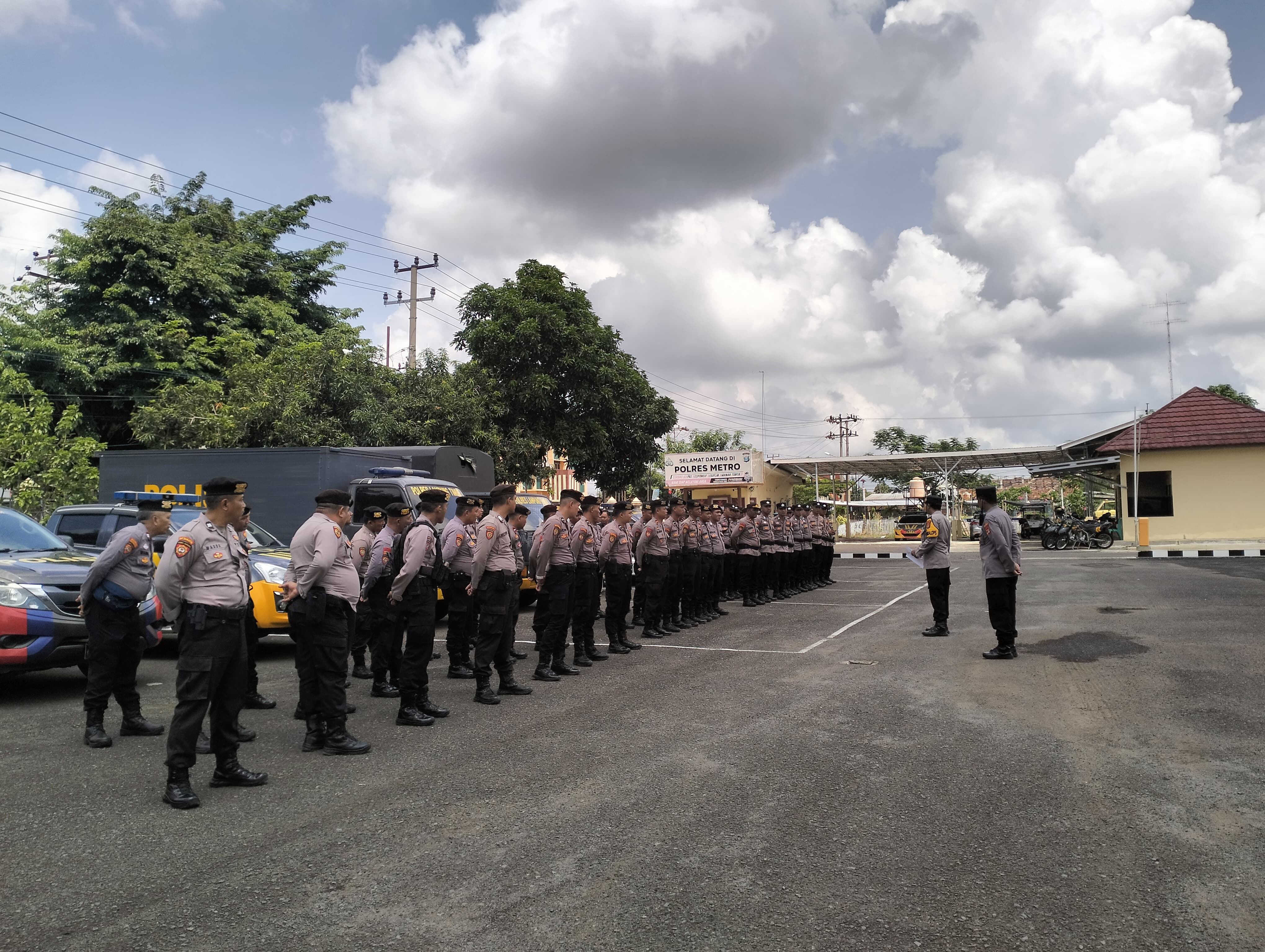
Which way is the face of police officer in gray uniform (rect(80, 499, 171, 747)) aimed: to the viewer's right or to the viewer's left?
to the viewer's right

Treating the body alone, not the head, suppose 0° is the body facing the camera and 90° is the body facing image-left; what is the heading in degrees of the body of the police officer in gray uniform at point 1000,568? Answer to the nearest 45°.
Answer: approximately 90°

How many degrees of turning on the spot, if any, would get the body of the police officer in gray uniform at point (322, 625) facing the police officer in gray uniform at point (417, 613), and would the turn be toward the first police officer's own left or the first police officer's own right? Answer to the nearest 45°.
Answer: approximately 45° to the first police officer's own left

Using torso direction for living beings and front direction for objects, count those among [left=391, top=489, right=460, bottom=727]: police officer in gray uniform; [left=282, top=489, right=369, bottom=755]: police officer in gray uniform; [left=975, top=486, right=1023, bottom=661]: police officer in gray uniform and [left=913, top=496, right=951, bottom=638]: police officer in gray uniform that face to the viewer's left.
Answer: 2

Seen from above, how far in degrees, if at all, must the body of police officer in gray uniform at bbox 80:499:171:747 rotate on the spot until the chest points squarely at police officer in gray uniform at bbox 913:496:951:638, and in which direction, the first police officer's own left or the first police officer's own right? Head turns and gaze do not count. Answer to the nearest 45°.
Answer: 0° — they already face them

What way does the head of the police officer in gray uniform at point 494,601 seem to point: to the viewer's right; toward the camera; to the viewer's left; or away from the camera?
to the viewer's right

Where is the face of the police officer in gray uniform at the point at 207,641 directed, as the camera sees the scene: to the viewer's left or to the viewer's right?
to the viewer's right

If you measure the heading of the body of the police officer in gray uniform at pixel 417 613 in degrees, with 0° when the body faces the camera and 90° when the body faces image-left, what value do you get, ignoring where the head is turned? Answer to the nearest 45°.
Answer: approximately 270°

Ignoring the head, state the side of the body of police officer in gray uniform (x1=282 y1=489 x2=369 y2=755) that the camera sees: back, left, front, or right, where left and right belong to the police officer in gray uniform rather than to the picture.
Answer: right

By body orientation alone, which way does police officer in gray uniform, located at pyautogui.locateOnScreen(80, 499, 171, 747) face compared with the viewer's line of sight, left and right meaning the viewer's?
facing to the right of the viewer

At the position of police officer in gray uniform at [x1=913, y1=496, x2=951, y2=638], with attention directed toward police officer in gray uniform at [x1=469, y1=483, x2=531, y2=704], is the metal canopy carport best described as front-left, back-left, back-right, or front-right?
back-right

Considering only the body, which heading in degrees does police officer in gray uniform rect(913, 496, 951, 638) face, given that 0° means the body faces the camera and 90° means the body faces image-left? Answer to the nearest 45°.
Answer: approximately 90°

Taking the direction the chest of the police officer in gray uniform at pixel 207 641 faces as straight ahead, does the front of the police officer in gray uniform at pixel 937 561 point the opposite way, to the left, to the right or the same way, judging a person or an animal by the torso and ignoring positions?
the opposite way
